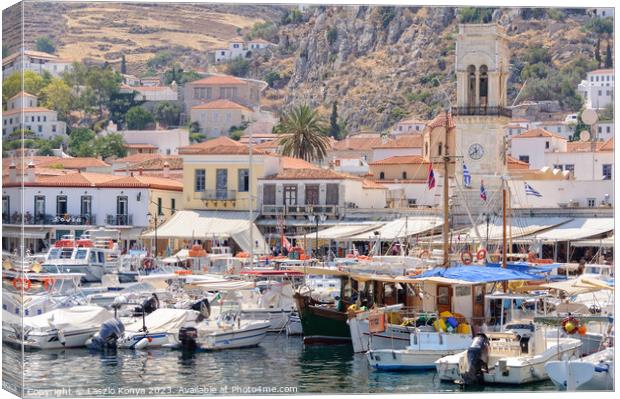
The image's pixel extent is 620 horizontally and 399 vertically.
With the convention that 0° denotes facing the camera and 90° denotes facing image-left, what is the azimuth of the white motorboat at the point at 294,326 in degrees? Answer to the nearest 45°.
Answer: approximately 0°

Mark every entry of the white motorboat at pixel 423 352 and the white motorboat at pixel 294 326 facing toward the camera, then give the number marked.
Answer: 1

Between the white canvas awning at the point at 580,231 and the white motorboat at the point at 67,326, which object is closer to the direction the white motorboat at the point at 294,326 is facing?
the white motorboat

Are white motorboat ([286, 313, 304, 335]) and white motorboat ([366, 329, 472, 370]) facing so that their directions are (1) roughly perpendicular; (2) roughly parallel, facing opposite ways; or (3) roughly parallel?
roughly perpendicular
